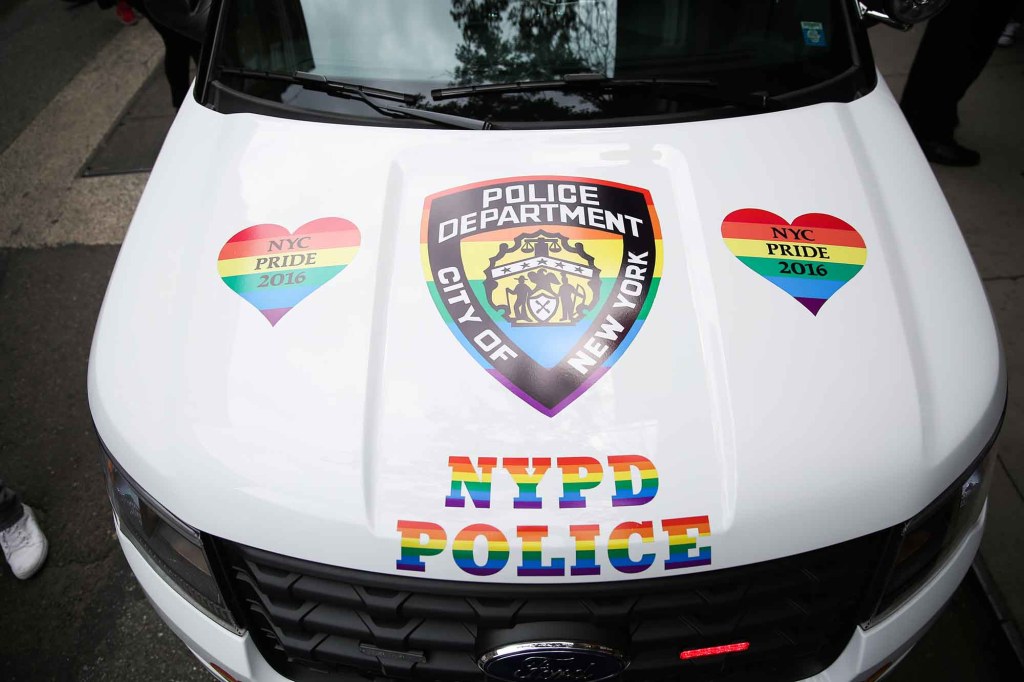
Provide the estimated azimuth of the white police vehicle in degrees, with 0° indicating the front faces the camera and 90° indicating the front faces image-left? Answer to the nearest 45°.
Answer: approximately 0°
